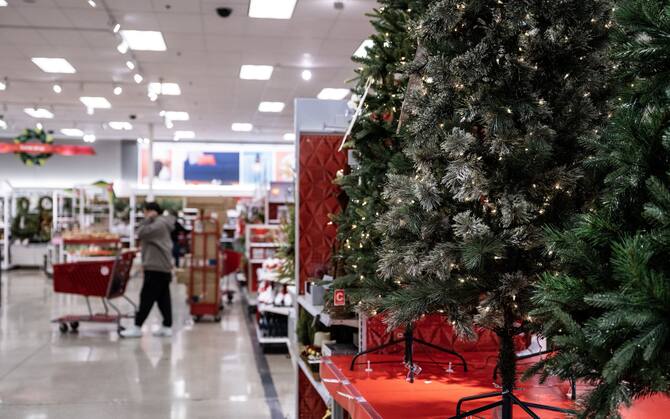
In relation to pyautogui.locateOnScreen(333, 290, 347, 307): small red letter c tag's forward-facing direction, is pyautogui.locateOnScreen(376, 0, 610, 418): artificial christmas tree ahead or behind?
ahead

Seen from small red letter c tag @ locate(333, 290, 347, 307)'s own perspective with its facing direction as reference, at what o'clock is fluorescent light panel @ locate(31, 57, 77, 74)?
The fluorescent light panel is roughly at 5 o'clock from the small red letter c tag.

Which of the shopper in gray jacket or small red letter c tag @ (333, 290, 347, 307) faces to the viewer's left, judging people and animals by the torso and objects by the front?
the shopper in gray jacket

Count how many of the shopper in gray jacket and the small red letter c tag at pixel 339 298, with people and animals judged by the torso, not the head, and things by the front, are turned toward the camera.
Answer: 1

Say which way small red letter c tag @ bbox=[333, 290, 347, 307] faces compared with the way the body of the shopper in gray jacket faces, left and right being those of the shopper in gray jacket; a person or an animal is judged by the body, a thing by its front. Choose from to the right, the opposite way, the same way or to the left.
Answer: to the left

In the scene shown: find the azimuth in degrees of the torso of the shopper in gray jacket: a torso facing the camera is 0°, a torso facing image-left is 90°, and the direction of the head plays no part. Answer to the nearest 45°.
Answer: approximately 90°

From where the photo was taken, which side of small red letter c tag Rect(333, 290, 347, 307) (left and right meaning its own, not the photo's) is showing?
front

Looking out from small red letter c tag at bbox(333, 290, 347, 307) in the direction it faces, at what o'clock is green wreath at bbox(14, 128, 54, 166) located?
The green wreath is roughly at 5 o'clock from the small red letter c tag.

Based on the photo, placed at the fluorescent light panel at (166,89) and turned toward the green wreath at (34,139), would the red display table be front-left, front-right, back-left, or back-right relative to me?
back-left

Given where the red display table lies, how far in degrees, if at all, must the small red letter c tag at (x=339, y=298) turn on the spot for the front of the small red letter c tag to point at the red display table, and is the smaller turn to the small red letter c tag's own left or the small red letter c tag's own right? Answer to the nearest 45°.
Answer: approximately 45° to the small red letter c tag's own left
